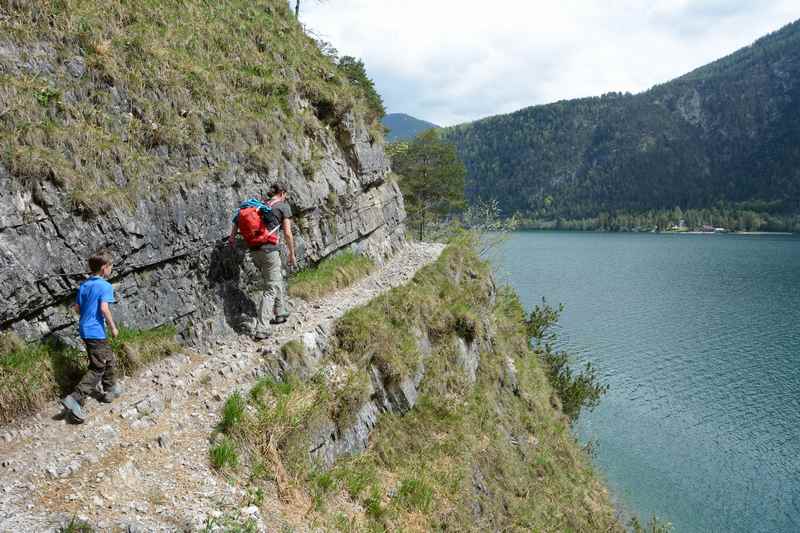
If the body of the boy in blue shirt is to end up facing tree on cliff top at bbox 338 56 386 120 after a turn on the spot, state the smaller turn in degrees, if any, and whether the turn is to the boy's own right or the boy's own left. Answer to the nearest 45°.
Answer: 0° — they already face it

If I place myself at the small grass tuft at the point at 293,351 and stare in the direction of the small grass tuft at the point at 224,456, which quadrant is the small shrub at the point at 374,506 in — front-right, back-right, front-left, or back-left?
front-left

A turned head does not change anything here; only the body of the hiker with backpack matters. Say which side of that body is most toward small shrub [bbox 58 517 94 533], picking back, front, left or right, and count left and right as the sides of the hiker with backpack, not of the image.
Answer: back

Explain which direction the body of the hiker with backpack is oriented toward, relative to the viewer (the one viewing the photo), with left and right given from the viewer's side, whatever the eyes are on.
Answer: facing away from the viewer and to the right of the viewer

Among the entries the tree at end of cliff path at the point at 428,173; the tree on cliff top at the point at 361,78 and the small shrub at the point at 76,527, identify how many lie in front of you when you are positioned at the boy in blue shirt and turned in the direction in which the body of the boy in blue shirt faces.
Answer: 2

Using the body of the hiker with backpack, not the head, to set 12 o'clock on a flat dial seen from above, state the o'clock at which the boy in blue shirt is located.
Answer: The boy in blue shirt is roughly at 6 o'clock from the hiker with backpack.

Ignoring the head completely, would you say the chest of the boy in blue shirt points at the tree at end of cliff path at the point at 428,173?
yes

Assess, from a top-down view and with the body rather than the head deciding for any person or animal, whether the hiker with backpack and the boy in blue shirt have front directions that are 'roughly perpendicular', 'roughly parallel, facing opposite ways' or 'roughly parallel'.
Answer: roughly parallel

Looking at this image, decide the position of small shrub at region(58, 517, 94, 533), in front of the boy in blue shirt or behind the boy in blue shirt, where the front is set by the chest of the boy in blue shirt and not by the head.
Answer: behind

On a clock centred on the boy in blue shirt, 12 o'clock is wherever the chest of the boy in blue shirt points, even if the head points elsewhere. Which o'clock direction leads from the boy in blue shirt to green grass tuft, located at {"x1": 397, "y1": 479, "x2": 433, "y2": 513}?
The green grass tuft is roughly at 2 o'clock from the boy in blue shirt.

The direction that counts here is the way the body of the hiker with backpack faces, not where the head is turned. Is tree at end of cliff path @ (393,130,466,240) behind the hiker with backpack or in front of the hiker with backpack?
in front

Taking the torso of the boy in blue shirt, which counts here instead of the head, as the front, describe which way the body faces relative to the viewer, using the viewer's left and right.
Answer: facing away from the viewer and to the right of the viewer

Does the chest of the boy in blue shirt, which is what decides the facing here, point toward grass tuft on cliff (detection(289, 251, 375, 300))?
yes

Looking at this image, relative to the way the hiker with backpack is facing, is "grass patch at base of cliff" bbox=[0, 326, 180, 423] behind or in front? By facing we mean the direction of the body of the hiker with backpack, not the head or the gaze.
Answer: behind

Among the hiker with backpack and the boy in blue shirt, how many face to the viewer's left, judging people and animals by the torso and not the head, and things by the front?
0
